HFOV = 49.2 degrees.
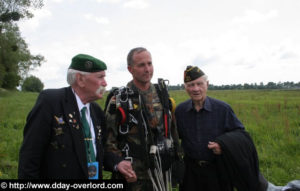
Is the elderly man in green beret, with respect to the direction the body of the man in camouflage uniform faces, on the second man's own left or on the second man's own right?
on the second man's own right

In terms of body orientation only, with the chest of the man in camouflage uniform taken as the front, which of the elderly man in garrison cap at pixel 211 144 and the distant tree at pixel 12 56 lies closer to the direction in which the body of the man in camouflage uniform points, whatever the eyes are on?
the elderly man in garrison cap

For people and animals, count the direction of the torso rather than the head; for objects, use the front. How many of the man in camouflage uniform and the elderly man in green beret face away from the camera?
0

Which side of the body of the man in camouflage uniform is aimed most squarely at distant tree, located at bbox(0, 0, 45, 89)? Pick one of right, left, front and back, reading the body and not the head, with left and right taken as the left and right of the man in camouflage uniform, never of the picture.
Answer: back

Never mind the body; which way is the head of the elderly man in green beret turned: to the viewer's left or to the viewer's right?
to the viewer's right

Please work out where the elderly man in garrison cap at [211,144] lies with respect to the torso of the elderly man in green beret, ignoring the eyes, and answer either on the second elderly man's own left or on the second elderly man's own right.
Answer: on the second elderly man's own left

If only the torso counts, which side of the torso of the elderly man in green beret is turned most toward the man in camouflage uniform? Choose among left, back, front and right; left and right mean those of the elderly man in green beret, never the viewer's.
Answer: left
